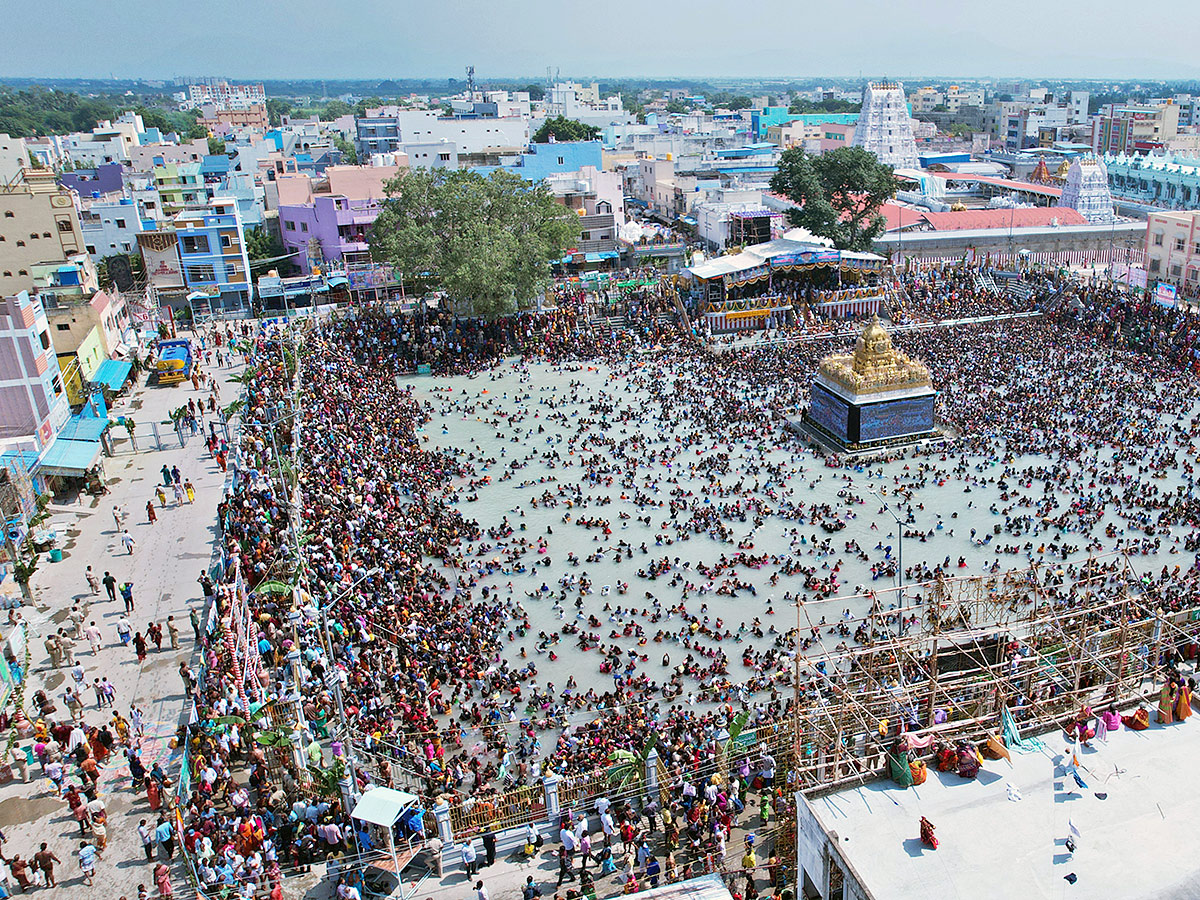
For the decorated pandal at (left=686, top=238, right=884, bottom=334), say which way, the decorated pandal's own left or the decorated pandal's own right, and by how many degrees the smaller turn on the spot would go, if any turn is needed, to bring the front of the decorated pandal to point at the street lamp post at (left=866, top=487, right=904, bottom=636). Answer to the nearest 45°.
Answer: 0° — it already faces it

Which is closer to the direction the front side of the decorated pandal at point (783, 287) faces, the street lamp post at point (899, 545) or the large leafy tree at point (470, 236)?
the street lamp post

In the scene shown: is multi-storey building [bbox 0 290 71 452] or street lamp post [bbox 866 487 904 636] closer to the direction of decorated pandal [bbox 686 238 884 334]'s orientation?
the street lamp post

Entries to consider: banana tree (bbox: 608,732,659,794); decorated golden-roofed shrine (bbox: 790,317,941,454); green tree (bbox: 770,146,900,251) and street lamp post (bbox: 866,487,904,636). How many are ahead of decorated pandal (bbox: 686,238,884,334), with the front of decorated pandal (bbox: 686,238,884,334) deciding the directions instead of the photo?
3

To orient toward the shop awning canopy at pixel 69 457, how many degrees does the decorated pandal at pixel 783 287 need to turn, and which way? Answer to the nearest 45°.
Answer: approximately 45° to its right

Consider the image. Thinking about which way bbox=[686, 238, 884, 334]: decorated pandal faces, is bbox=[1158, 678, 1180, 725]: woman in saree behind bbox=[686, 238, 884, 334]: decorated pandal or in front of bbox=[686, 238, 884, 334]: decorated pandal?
in front

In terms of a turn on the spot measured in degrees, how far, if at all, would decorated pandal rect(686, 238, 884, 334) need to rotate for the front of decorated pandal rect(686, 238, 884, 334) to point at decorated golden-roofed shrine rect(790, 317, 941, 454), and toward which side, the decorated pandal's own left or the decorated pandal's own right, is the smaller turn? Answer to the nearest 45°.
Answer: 0° — it already faces it

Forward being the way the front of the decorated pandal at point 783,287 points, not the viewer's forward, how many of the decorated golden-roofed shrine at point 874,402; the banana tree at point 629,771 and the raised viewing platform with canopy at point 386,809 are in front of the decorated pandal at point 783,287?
3

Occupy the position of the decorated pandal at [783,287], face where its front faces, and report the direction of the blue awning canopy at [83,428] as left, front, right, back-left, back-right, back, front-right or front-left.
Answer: front-right

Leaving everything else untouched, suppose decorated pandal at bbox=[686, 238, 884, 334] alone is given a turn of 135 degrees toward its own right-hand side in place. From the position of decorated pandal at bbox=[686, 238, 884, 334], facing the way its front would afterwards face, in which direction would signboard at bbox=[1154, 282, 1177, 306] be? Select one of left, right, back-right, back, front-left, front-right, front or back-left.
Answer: back-right

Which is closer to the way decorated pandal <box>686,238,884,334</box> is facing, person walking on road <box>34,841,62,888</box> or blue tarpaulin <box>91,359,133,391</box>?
the person walking on road

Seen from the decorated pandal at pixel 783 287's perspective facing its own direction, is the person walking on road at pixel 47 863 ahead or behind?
ahead

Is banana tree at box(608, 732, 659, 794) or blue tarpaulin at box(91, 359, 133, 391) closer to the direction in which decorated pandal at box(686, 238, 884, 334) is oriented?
the banana tree

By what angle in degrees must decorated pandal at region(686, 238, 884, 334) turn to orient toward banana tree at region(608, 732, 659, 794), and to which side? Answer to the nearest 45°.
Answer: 0° — it already faces it

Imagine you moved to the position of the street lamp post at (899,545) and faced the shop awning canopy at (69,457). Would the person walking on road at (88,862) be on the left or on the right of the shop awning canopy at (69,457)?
left
